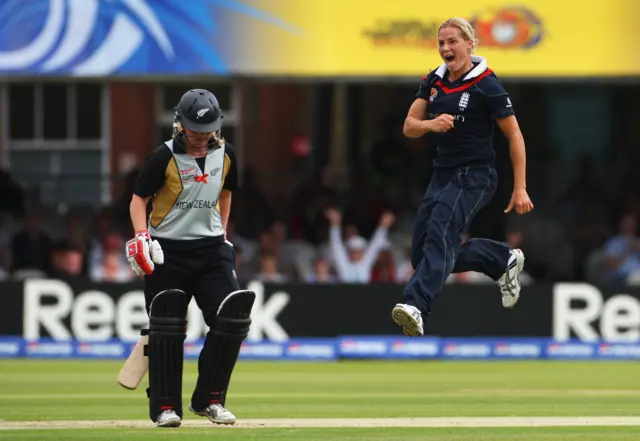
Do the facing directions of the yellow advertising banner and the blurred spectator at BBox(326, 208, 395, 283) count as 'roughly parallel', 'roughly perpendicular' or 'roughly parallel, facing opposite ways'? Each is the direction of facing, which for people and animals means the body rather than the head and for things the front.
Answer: roughly parallel

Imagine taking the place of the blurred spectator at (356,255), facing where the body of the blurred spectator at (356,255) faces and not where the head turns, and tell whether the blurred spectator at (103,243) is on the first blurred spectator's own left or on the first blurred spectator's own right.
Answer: on the first blurred spectator's own right

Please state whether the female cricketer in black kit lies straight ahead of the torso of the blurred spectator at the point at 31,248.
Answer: yes

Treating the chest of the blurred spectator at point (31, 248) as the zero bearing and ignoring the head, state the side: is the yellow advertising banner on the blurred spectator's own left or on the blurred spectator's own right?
on the blurred spectator's own left

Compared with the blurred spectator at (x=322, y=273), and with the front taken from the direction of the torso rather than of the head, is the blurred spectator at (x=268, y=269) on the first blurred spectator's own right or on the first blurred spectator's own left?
on the first blurred spectator's own right

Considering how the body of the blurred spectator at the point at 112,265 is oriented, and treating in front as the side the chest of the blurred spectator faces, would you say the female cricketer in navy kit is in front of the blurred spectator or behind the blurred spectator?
in front

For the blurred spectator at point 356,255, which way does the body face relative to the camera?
toward the camera

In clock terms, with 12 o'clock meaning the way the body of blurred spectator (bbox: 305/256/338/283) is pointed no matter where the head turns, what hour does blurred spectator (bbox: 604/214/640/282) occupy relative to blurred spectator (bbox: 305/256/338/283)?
blurred spectator (bbox: 604/214/640/282) is roughly at 9 o'clock from blurred spectator (bbox: 305/256/338/283).

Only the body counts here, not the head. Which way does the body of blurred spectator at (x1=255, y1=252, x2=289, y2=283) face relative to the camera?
toward the camera

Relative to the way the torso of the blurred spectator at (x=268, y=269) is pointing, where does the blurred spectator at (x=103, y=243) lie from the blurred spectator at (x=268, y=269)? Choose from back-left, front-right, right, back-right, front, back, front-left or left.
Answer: right

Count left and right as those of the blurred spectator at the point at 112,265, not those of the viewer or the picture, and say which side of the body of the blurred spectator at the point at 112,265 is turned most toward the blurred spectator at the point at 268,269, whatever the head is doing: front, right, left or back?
left

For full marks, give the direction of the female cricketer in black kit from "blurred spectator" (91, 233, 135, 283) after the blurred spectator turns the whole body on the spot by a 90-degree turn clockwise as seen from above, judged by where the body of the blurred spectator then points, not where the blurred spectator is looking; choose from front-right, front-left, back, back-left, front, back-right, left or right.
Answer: left

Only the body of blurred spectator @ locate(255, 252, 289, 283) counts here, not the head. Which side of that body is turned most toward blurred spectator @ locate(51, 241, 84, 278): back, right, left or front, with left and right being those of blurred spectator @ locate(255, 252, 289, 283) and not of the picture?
right

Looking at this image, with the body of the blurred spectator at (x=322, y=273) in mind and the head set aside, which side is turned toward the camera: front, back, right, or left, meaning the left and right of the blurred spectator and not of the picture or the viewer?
front
